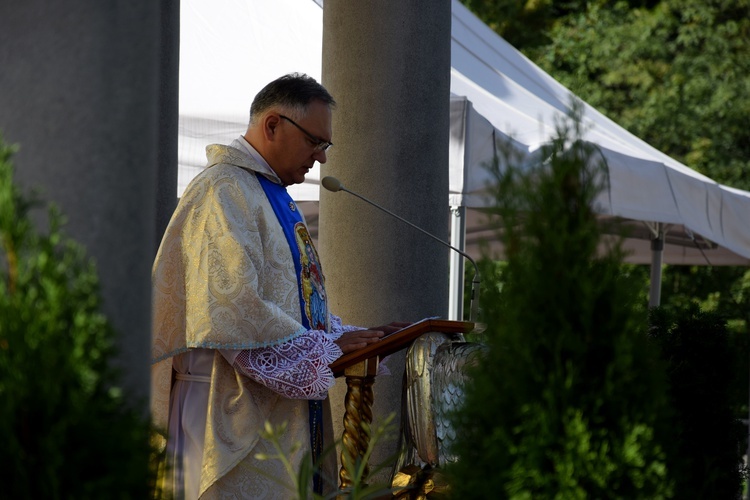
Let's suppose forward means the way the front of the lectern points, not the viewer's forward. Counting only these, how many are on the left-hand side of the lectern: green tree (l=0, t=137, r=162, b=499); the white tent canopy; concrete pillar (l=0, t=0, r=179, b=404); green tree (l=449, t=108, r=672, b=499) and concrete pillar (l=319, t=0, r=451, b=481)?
2

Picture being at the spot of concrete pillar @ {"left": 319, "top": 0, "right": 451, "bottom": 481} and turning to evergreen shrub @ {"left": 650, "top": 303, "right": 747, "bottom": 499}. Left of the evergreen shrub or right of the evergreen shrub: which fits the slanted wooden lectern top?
right
